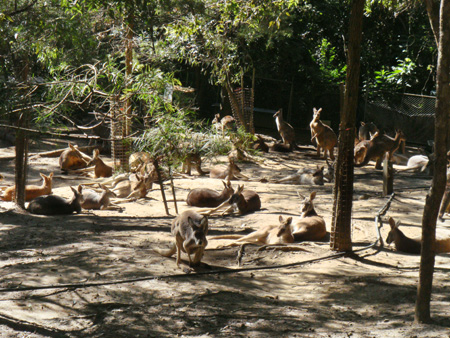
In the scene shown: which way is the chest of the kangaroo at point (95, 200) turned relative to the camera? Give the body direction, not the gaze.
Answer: to the viewer's right

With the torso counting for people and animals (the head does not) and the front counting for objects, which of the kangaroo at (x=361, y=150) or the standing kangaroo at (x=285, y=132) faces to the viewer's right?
the kangaroo

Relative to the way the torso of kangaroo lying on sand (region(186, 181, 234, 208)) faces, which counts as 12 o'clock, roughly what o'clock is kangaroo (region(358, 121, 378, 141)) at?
The kangaroo is roughly at 10 o'clock from the kangaroo lying on sand.

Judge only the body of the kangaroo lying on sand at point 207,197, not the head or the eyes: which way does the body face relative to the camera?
to the viewer's right

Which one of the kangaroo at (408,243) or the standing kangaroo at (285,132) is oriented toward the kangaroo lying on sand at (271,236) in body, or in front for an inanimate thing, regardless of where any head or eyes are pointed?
the kangaroo

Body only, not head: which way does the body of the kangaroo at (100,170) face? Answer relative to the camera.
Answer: to the viewer's left

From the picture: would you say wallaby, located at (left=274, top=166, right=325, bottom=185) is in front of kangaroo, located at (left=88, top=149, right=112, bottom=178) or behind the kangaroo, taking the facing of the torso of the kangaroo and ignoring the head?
behind

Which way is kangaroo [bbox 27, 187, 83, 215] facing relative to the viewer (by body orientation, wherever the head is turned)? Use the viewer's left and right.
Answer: facing to the right of the viewer

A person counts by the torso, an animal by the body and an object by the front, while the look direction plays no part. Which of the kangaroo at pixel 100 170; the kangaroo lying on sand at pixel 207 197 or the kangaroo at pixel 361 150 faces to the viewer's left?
the kangaroo at pixel 100 170

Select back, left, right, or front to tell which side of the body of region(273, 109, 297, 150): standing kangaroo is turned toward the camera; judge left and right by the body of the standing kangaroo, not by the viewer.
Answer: left

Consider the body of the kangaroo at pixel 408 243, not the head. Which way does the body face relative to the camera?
to the viewer's left
